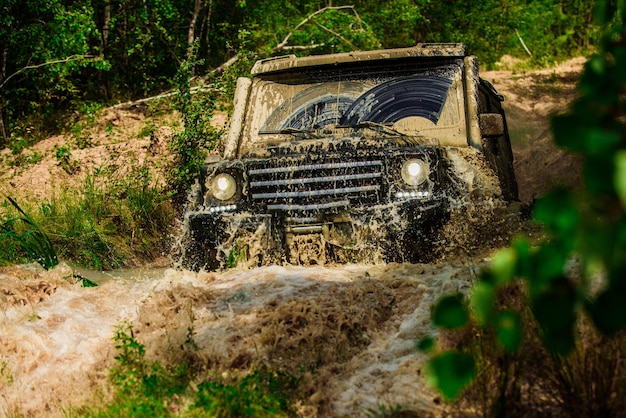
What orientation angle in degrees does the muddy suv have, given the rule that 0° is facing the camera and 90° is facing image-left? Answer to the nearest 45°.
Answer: approximately 0°

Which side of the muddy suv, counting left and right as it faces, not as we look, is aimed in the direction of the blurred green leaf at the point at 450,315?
front

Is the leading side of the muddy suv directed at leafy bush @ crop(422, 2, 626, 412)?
yes
